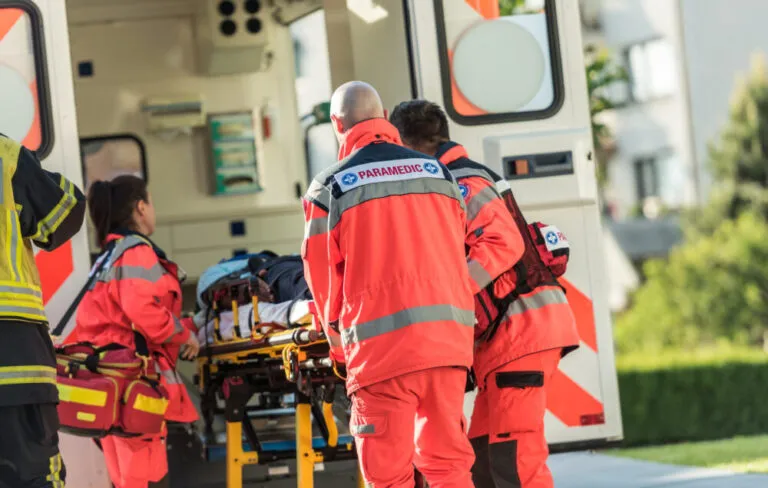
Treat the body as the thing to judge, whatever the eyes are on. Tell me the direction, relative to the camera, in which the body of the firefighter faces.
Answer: away from the camera

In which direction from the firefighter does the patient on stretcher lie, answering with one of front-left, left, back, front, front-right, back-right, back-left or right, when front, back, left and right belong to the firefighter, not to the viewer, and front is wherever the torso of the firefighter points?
front-right

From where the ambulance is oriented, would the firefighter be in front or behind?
behind

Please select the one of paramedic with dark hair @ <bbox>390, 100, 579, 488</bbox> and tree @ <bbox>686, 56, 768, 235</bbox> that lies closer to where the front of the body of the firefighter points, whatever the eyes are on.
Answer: the tree

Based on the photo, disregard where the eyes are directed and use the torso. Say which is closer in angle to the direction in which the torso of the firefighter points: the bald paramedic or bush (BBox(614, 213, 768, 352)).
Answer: the bush

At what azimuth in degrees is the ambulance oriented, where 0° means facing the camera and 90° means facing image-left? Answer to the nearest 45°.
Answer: approximately 180°

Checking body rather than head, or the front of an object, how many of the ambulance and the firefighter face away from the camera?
2
